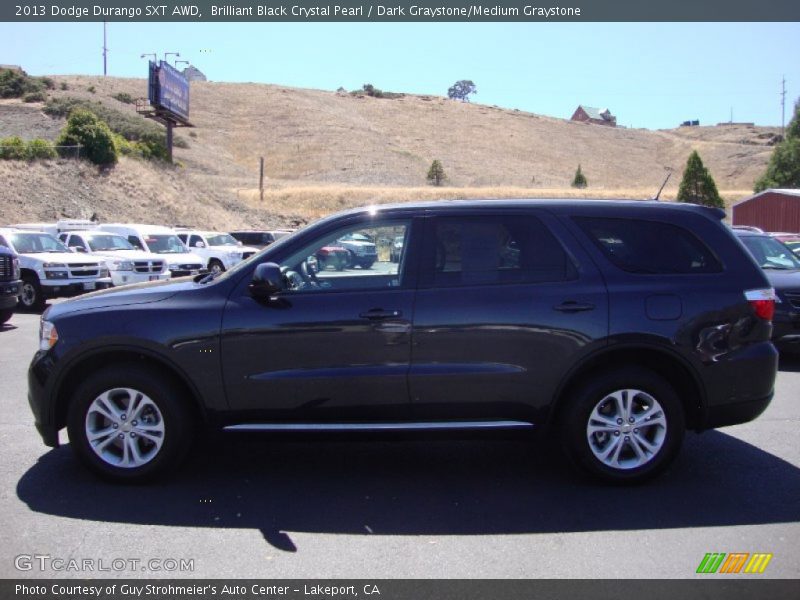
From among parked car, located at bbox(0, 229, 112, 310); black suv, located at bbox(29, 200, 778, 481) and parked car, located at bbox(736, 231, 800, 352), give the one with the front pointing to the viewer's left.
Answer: the black suv

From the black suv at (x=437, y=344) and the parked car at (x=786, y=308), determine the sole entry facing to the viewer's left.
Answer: the black suv

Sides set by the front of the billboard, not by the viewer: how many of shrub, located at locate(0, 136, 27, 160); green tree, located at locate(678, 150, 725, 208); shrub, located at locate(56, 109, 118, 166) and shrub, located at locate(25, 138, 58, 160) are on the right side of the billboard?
3

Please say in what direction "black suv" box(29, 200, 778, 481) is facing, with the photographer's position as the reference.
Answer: facing to the left of the viewer

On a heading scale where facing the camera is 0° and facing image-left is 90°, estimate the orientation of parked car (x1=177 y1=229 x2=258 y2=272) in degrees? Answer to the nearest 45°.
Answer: approximately 315°

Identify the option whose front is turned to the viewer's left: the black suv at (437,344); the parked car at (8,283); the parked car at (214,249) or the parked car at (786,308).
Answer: the black suv

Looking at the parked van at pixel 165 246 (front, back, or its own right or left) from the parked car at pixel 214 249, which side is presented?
left

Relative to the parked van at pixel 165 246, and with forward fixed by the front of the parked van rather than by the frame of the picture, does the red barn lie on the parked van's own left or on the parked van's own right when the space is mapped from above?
on the parked van's own left
